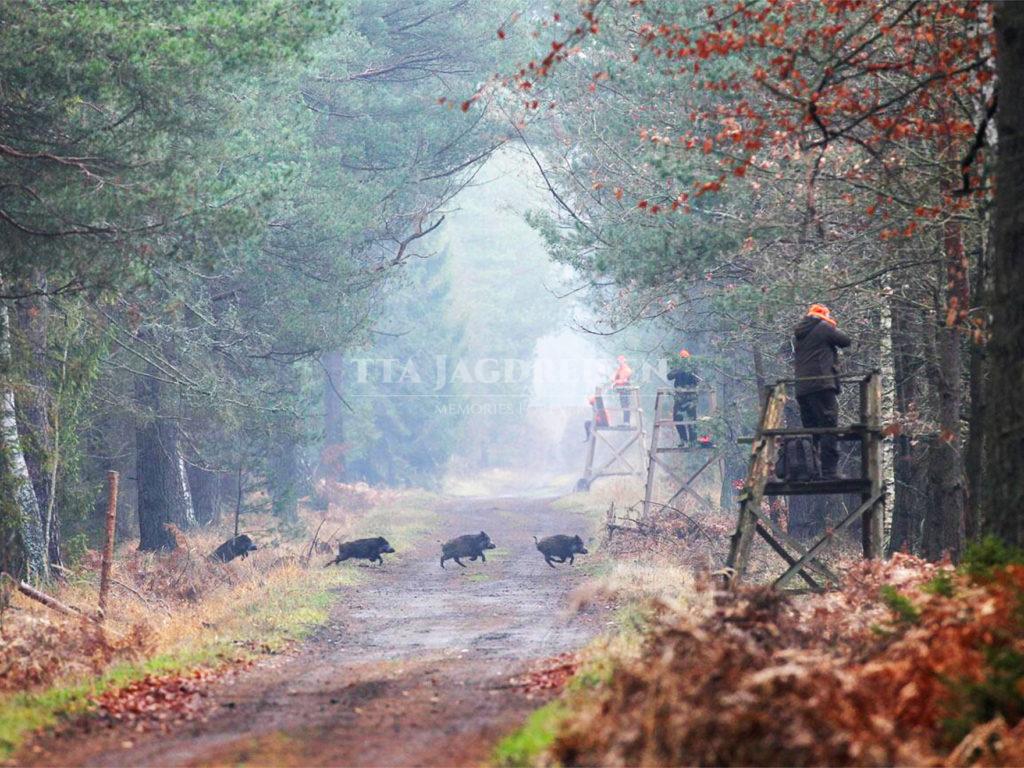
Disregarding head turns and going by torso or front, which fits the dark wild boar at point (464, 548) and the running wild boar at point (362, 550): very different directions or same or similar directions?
same or similar directions

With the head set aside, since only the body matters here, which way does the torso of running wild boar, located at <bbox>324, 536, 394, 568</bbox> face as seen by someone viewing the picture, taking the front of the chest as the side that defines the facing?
to the viewer's right

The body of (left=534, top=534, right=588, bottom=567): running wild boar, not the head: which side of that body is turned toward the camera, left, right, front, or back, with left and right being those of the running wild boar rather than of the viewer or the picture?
right

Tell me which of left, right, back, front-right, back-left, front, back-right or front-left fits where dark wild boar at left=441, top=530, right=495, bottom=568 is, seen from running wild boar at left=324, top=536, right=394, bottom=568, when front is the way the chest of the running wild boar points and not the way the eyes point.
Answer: front

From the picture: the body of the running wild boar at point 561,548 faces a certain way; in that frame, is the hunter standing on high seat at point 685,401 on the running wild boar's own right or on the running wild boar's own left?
on the running wild boar's own left

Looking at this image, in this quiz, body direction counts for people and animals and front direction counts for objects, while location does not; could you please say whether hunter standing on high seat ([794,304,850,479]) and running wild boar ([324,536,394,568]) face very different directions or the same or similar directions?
same or similar directions

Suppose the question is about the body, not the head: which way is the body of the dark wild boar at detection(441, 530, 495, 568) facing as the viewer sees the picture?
to the viewer's right

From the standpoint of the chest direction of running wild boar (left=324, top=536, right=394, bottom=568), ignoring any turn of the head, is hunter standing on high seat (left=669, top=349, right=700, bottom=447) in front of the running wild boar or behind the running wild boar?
in front

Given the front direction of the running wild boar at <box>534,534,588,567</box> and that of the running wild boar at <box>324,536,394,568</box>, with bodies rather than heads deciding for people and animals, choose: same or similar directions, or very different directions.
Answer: same or similar directions
